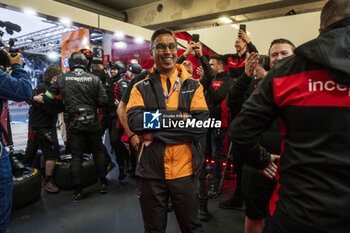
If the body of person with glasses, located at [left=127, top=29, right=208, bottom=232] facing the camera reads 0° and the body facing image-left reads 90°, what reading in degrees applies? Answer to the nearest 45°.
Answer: approximately 0°

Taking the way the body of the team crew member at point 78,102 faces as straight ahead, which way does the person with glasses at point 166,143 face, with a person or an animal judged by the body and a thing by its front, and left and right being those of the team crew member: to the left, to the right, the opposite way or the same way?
the opposite way

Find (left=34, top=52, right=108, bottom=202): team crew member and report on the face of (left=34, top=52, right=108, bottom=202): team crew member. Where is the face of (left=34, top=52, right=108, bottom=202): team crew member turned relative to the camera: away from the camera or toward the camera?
away from the camera

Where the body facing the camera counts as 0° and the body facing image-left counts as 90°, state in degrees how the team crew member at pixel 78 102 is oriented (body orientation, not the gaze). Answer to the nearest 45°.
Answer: approximately 180°

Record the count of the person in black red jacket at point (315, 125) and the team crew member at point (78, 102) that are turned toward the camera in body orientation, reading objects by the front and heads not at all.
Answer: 0

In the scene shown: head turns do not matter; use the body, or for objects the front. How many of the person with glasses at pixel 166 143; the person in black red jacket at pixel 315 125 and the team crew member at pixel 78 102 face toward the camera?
1

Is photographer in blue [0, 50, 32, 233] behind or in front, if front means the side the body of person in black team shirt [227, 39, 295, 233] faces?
in front

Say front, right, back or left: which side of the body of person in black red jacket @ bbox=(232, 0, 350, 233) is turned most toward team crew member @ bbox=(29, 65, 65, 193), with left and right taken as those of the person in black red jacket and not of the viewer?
left
